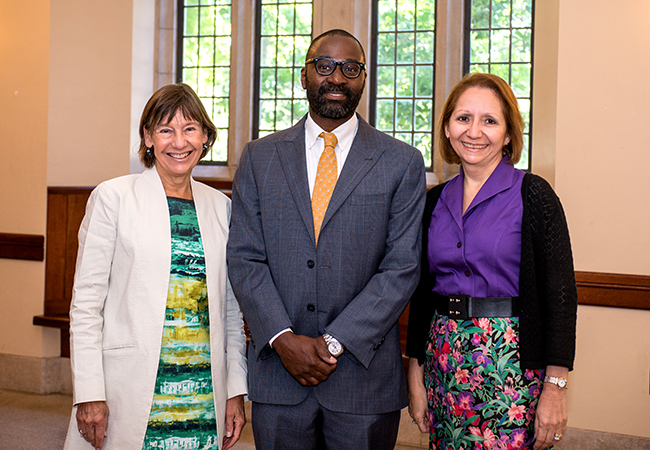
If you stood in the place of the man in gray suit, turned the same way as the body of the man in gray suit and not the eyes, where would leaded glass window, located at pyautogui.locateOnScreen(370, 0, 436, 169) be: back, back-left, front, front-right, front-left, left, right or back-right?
back

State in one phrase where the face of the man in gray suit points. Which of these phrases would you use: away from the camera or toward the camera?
toward the camera

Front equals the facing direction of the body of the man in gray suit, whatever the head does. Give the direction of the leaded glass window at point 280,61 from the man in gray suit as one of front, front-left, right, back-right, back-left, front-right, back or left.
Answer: back

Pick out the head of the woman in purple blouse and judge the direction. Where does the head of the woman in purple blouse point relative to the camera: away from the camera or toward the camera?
toward the camera

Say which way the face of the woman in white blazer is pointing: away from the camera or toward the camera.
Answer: toward the camera

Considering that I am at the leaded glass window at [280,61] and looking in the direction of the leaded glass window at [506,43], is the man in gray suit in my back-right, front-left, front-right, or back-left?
front-right

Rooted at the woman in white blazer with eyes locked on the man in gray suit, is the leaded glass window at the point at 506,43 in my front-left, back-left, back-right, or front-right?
front-left

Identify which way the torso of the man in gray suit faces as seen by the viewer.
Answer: toward the camera

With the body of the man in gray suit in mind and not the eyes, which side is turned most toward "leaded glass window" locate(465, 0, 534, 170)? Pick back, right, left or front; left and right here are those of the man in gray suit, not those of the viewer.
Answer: back
